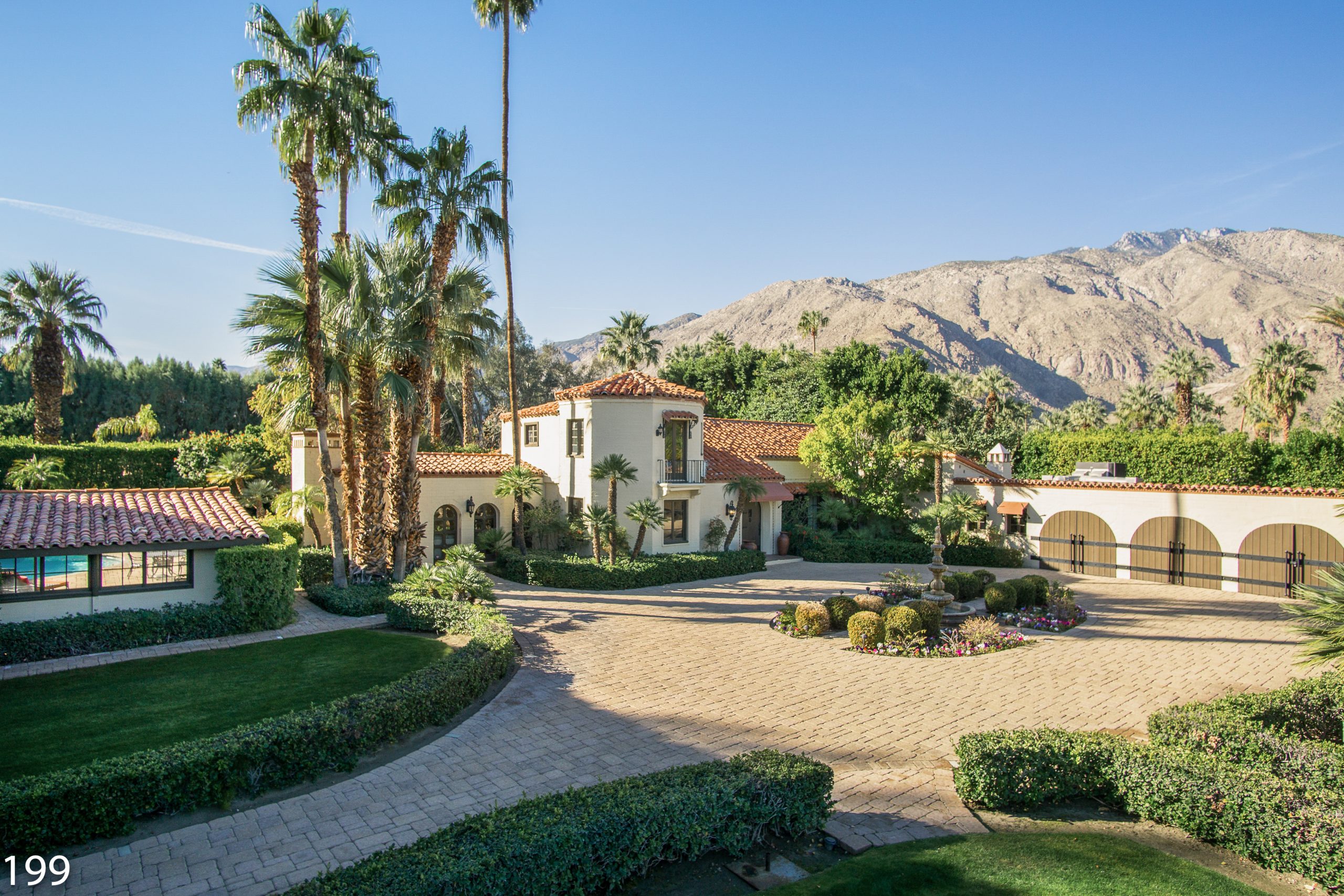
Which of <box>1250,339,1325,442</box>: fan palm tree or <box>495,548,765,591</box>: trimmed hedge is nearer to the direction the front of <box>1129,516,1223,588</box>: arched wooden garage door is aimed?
the trimmed hedge

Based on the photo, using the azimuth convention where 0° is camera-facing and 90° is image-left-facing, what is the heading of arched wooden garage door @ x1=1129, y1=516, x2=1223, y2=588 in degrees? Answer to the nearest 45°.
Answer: approximately 45°

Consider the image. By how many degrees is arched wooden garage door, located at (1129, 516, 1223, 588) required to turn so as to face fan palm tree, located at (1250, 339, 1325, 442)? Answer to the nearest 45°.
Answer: approximately 135° to its right

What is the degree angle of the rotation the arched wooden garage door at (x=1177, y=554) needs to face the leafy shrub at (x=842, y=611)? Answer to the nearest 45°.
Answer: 0° — it already faces it
